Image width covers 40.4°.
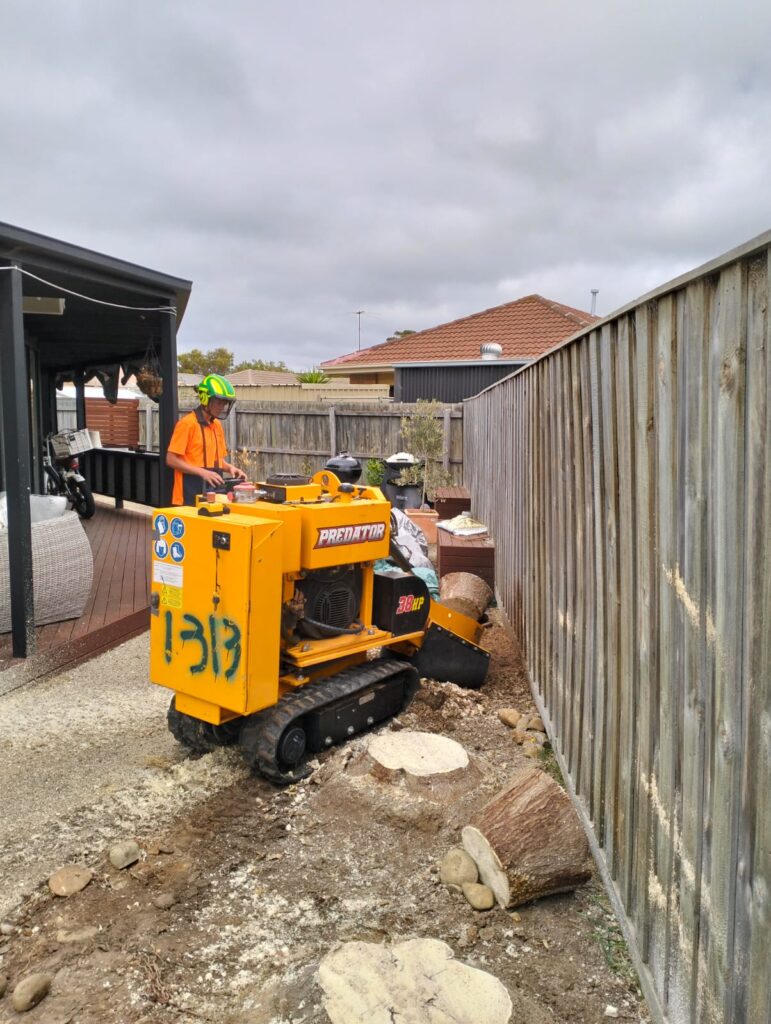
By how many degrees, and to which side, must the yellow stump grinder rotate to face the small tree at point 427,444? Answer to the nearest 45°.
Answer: approximately 45° to its left

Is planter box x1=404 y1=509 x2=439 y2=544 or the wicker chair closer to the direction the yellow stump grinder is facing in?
the planter box

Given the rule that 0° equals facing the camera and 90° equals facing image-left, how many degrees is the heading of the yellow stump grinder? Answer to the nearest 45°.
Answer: approximately 225°
